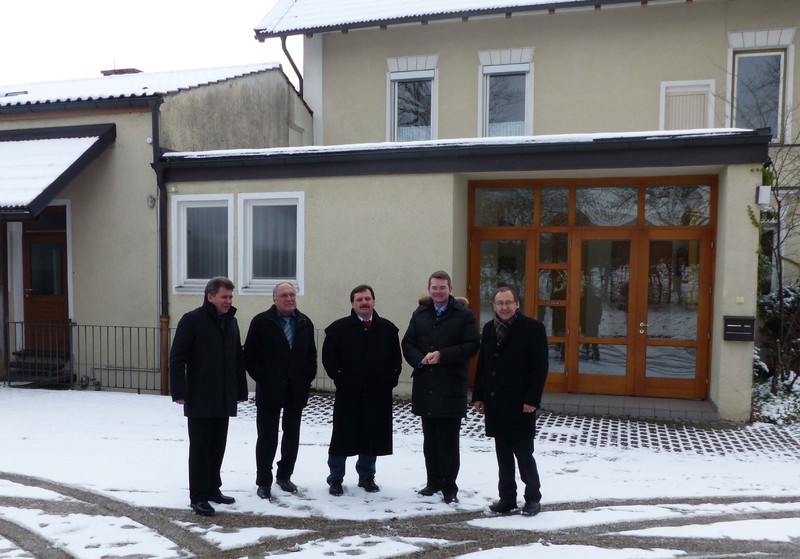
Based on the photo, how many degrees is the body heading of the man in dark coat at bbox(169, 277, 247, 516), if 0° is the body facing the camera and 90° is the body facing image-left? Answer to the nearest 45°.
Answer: approximately 315°

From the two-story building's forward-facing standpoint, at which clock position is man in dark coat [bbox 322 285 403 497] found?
The man in dark coat is roughly at 1 o'clock from the two-story building.

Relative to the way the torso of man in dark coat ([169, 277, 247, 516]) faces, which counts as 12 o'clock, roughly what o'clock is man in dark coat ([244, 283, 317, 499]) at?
man in dark coat ([244, 283, 317, 499]) is roughly at 10 o'clock from man in dark coat ([169, 277, 247, 516]).

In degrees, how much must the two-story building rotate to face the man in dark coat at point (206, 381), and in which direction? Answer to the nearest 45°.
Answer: approximately 45° to its right

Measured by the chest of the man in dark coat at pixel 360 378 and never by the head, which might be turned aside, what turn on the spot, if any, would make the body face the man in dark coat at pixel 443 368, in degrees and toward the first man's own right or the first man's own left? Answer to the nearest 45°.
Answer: approximately 90° to the first man's own left

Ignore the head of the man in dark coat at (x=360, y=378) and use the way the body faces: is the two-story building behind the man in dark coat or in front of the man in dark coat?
behind

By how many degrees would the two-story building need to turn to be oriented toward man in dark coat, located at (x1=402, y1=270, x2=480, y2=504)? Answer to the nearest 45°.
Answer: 0° — it already faces them

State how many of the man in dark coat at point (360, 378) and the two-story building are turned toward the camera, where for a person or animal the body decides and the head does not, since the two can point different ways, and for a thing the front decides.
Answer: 2

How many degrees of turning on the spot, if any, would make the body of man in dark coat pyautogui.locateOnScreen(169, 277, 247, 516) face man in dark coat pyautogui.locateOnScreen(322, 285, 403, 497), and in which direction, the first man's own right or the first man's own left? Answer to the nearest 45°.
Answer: approximately 45° to the first man's own left

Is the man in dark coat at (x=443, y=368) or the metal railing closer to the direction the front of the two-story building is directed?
the man in dark coat

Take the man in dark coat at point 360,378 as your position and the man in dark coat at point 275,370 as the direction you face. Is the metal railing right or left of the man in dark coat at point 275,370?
right
